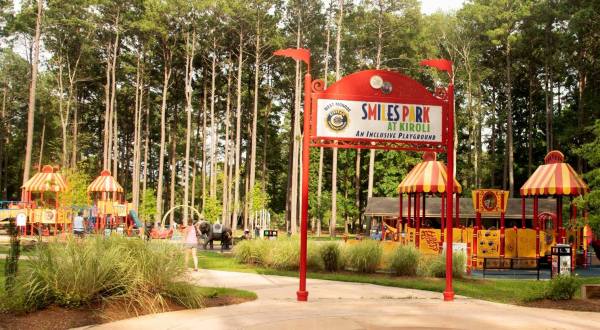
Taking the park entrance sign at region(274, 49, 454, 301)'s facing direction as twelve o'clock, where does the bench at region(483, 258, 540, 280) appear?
The bench is roughly at 7 o'clock from the park entrance sign.

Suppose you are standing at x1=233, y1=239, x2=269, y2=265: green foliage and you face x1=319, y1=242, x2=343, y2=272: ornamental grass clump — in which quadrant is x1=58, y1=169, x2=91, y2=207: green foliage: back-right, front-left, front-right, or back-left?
back-left

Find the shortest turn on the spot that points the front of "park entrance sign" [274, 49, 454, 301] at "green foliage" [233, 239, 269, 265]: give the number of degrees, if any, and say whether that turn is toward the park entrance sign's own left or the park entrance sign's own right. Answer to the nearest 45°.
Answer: approximately 135° to the park entrance sign's own right

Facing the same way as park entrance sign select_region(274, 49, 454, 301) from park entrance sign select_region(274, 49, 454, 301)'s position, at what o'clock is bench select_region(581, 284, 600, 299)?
The bench is roughly at 9 o'clock from the park entrance sign.

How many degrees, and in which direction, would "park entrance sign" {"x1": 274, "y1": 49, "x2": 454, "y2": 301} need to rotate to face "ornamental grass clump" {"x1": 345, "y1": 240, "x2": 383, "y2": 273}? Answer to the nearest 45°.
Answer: approximately 180°

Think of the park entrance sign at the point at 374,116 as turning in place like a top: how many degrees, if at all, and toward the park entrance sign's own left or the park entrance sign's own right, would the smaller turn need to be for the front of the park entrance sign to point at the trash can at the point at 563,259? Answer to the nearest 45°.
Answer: approximately 135° to the park entrance sign's own left

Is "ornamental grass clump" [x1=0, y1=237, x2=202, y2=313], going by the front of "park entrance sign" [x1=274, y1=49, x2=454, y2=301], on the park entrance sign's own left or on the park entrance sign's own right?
on the park entrance sign's own right

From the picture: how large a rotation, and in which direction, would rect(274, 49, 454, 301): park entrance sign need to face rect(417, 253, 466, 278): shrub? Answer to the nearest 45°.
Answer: approximately 180°

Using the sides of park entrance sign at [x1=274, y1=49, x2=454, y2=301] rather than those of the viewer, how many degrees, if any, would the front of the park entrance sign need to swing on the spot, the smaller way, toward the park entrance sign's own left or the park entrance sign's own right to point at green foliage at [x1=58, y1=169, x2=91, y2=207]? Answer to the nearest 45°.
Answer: approximately 135° to the park entrance sign's own right

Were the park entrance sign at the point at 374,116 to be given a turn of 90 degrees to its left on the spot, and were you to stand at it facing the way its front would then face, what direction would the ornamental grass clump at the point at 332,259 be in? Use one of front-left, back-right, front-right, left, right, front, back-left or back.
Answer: left

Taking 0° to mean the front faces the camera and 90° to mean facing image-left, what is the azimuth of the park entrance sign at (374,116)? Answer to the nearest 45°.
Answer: approximately 0°
